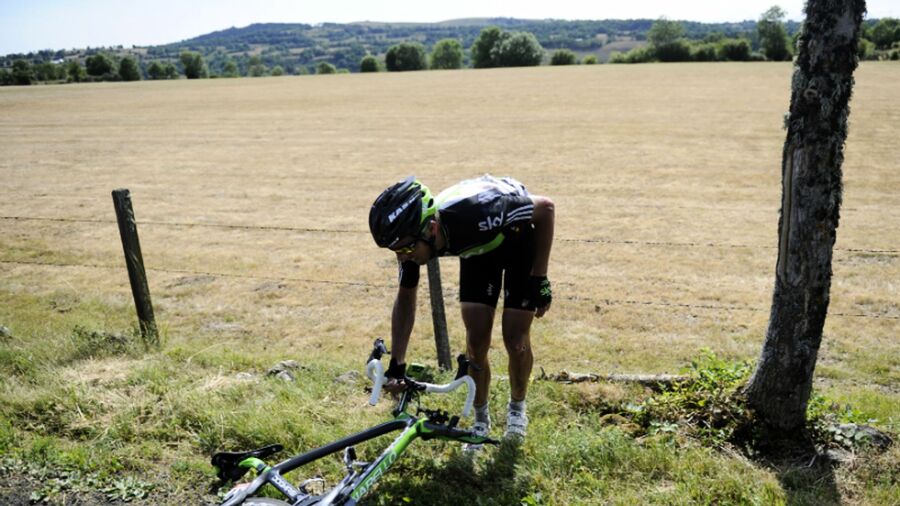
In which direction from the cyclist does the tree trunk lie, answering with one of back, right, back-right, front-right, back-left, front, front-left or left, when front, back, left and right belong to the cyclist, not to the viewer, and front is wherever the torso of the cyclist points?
back-left

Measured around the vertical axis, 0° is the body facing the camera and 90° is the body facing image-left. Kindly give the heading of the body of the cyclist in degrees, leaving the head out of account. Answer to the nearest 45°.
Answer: approximately 45°

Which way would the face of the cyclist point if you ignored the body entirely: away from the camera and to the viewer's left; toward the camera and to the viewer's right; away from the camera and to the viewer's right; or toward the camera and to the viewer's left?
toward the camera and to the viewer's left
